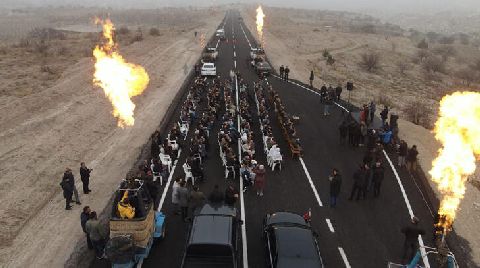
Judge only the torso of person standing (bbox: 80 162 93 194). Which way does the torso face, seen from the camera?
to the viewer's right

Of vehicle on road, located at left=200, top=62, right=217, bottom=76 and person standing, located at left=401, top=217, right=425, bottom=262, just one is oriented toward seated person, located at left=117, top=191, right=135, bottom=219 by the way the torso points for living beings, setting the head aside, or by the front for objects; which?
the vehicle on road

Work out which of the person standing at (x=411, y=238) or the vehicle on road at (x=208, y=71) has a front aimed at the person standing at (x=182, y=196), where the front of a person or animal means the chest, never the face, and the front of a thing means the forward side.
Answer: the vehicle on road

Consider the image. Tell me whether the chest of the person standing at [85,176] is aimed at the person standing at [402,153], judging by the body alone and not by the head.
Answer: yes

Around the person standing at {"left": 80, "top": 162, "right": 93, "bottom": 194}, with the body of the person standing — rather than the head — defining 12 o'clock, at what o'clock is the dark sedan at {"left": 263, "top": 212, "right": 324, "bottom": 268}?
The dark sedan is roughly at 2 o'clock from the person standing.

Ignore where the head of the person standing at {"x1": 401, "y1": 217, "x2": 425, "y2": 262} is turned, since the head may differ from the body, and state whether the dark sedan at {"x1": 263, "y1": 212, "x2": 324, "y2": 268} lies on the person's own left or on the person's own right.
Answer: on the person's own left

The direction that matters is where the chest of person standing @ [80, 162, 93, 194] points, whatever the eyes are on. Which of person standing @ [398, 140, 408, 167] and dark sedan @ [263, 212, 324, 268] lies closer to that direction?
the person standing

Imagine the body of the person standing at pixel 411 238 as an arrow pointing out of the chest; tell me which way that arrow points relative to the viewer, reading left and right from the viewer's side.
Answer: facing away from the viewer

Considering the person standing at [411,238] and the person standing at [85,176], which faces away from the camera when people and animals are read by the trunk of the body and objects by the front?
the person standing at [411,238]

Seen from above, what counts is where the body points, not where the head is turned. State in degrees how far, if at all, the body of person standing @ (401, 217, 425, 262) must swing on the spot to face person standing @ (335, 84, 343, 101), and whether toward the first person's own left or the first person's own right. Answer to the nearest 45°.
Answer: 0° — they already face them

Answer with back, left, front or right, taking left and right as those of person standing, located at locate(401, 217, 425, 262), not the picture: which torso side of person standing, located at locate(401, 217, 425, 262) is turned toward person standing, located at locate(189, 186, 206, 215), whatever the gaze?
left

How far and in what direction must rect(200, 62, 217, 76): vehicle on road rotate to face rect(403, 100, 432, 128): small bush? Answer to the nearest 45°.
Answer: approximately 45° to its left

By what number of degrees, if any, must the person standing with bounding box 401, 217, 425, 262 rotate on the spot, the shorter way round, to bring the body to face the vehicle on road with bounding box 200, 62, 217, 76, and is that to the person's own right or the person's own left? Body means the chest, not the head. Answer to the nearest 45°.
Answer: approximately 45° to the person's own left
